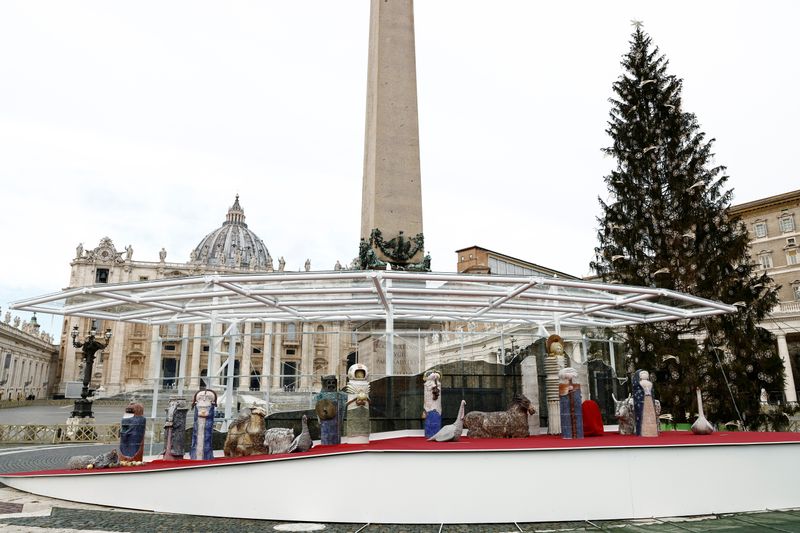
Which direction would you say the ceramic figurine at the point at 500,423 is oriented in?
to the viewer's right

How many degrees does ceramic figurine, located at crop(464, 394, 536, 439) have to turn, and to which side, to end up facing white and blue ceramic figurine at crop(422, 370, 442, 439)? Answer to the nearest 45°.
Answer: approximately 135° to its right

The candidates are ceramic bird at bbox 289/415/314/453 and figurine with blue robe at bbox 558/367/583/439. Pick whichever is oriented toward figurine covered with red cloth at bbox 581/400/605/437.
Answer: the ceramic bird

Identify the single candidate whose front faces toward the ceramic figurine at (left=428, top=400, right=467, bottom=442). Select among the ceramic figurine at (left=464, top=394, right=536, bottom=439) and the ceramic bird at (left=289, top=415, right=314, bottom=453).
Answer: the ceramic bird

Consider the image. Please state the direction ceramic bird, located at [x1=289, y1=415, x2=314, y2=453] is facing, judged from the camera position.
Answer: facing to the right of the viewer

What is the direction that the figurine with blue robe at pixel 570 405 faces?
toward the camera

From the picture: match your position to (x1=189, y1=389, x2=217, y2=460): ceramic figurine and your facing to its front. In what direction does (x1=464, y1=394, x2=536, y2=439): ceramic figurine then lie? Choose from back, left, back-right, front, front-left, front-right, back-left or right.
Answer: left

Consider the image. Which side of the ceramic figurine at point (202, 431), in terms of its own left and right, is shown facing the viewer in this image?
front

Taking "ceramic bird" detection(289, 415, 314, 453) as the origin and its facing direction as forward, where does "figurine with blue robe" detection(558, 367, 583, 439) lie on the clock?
The figurine with blue robe is roughly at 12 o'clock from the ceramic bird.

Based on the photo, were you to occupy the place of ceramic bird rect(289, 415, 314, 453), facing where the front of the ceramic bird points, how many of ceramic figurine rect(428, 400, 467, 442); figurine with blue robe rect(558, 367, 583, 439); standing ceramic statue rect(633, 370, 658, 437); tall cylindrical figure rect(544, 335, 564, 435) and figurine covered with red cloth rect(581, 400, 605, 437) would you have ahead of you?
5

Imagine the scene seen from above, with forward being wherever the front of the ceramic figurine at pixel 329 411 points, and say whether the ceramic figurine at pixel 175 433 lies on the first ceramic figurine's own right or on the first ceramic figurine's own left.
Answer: on the first ceramic figurine's own right

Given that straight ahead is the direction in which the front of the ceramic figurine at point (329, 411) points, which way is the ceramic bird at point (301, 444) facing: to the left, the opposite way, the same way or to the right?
to the left

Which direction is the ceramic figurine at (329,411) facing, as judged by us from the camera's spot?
facing the viewer

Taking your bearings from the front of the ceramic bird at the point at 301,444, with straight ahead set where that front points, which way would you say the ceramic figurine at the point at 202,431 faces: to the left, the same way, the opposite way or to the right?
to the right

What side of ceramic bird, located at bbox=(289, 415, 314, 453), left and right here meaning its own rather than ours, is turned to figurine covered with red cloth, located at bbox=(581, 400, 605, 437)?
front

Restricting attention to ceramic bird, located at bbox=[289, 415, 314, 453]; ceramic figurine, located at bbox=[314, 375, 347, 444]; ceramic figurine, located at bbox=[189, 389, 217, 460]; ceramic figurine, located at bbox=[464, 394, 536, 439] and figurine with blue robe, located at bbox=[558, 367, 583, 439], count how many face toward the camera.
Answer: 3

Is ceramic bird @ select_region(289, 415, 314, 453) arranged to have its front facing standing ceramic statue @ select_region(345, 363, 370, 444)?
yes

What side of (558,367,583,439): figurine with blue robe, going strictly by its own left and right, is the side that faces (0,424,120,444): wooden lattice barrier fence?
right
